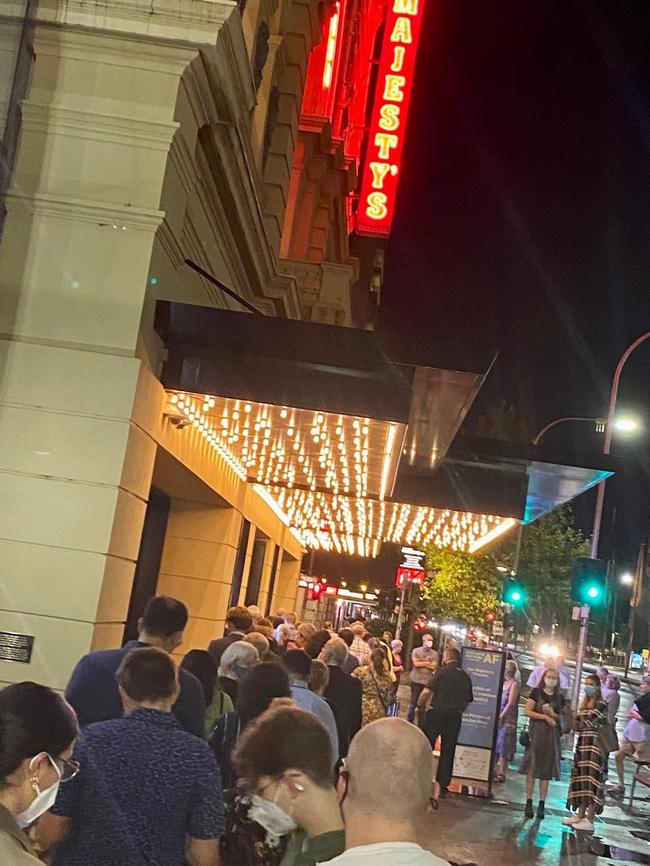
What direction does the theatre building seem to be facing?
to the viewer's right

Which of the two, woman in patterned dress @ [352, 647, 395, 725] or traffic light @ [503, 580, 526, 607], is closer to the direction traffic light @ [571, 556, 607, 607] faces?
the woman in patterned dress

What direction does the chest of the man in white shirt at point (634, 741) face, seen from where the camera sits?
to the viewer's left

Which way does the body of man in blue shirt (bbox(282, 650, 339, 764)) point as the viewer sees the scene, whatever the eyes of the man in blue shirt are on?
away from the camera

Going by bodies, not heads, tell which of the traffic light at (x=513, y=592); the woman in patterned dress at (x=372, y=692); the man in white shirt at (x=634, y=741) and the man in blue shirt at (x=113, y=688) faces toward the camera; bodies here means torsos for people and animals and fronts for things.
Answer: the traffic light

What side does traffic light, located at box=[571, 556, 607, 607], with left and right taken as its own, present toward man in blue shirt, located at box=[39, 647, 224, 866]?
front

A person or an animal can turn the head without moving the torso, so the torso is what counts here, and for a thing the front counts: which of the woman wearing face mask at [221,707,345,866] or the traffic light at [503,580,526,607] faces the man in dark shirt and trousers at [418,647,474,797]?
the traffic light

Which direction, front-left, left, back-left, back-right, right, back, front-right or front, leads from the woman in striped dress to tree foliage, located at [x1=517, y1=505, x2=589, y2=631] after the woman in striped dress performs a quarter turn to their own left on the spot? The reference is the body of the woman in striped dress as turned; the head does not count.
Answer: back-left

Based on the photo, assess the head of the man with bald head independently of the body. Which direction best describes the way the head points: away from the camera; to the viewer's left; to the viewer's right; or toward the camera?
away from the camera

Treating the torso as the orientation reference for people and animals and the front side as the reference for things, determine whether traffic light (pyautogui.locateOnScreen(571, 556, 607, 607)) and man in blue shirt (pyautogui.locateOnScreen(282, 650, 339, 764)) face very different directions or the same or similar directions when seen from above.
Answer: very different directions

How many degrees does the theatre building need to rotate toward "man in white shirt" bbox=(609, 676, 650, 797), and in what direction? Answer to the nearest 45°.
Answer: approximately 45° to its left
